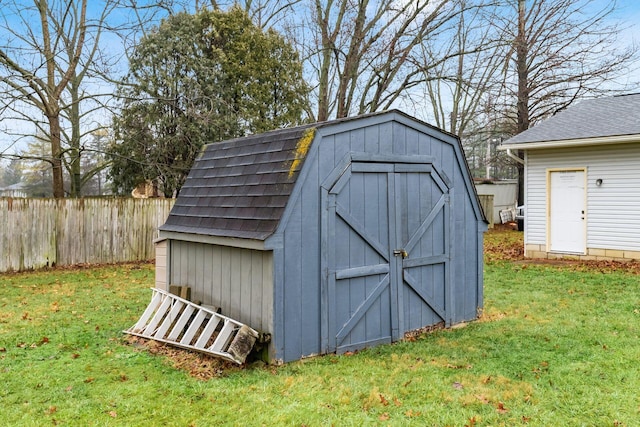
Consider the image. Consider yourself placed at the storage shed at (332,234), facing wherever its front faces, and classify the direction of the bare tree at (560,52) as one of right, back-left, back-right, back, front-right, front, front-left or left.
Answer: left

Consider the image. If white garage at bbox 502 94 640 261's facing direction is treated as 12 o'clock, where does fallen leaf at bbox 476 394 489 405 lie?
The fallen leaf is roughly at 12 o'clock from the white garage.

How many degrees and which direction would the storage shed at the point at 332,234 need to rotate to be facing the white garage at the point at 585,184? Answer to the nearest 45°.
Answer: approximately 90° to its left

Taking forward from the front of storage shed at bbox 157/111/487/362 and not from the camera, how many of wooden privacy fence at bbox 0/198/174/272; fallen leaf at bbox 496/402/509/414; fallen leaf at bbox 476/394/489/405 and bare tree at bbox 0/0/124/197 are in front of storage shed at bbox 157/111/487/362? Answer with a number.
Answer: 2

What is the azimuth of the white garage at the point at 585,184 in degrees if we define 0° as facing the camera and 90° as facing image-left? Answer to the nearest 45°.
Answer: approximately 0°

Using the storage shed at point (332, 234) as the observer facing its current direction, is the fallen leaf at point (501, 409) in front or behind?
in front

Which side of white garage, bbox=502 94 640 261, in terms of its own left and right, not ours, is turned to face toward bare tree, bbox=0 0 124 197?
right

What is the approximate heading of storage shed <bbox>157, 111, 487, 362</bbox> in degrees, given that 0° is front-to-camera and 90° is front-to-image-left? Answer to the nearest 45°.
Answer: approximately 315°

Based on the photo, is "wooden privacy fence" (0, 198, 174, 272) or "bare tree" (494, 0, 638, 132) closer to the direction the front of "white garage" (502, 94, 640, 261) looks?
the wooden privacy fence

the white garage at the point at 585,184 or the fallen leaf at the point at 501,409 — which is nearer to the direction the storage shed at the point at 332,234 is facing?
the fallen leaf
